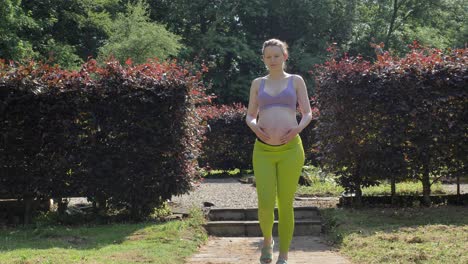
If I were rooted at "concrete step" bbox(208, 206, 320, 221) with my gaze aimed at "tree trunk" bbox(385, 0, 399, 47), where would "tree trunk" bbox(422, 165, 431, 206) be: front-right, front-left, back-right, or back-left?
front-right

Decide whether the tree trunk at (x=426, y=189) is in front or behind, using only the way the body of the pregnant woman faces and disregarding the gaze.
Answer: behind

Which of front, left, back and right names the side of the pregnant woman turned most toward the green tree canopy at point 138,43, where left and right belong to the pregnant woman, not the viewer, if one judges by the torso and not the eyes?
back

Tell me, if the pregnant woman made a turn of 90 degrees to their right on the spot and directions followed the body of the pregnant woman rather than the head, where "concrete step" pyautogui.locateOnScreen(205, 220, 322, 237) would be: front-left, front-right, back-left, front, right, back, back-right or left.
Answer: right

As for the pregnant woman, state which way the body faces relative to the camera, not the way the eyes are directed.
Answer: toward the camera

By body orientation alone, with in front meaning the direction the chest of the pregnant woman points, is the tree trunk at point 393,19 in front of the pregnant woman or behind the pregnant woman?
behind

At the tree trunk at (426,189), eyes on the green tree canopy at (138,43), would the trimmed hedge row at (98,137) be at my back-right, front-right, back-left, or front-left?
front-left

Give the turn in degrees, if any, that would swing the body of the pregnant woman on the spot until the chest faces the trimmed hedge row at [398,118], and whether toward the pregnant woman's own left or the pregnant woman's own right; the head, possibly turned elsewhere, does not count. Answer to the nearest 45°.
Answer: approximately 135° to the pregnant woman's own left

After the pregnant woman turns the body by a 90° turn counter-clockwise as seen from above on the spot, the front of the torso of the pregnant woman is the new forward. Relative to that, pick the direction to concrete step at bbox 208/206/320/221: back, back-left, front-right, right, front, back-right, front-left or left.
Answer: left

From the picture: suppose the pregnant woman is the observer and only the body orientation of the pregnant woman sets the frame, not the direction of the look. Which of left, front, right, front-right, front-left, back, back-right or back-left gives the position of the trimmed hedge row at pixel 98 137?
back-right

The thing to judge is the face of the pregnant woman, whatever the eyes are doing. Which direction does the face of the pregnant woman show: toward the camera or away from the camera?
toward the camera
